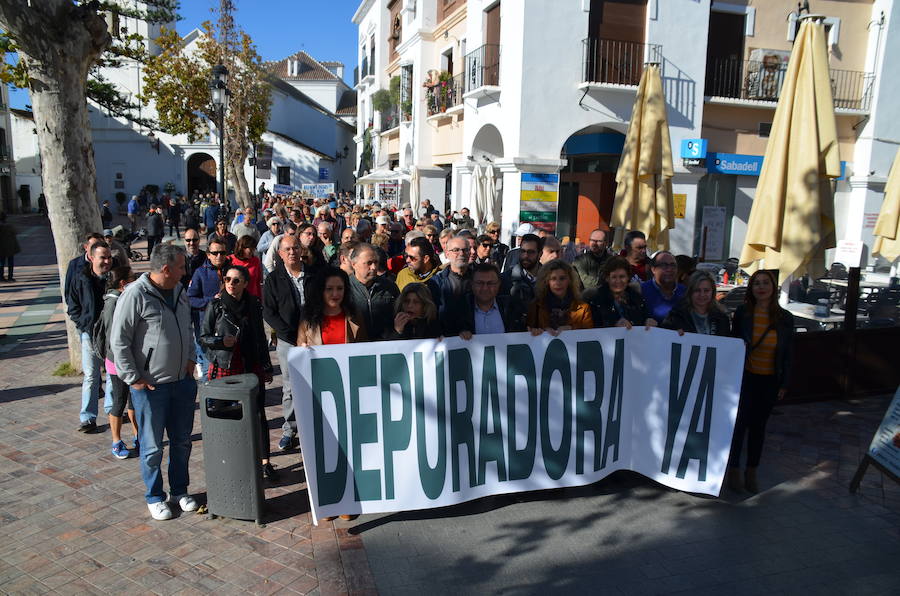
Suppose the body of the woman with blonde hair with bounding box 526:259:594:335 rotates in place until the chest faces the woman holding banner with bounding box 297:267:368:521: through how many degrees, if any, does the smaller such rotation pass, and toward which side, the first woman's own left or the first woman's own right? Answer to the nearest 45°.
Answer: approximately 90° to the first woman's own right

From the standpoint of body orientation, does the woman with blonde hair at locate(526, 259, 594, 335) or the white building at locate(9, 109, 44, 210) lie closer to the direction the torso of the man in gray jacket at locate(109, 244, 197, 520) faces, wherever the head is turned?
the woman with blonde hair

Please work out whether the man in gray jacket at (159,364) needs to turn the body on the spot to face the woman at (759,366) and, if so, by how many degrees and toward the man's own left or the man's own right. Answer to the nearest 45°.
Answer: approximately 45° to the man's own left

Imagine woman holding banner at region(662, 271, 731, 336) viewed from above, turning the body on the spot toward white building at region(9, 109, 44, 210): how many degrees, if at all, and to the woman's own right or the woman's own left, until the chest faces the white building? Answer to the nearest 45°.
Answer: approximately 135° to the woman's own right

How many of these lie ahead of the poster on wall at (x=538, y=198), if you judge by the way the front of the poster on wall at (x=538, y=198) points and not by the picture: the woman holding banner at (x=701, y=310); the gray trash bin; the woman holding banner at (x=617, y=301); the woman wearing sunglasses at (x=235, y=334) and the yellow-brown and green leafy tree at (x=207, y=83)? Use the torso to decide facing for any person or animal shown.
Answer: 4

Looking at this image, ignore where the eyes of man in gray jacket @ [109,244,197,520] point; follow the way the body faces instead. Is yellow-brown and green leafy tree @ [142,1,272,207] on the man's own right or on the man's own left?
on the man's own left

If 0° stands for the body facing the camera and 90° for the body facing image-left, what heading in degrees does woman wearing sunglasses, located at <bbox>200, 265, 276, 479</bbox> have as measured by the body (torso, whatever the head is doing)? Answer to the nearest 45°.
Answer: approximately 0°

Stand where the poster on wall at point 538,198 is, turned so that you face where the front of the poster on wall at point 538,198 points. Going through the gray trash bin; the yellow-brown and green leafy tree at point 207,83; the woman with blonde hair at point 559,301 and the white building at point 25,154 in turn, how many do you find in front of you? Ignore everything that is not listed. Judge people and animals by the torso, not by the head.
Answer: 2

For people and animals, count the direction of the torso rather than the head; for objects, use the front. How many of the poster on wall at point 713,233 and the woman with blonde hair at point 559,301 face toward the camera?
2
